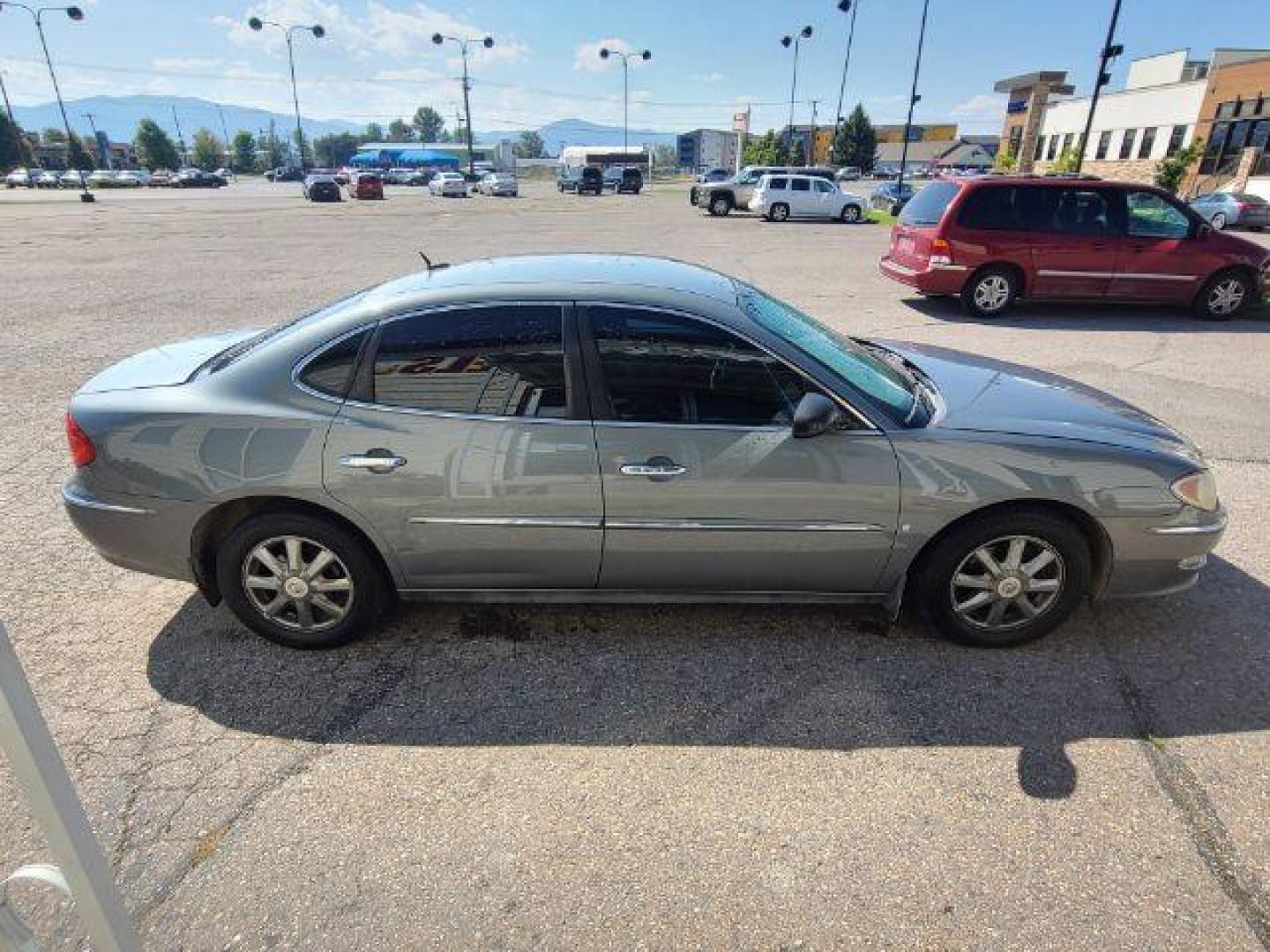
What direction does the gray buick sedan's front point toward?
to the viewer's right

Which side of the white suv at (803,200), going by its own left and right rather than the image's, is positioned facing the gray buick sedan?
right

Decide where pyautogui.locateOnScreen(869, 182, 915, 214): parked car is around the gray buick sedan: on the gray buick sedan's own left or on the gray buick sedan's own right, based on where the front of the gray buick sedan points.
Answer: on the gray buick sedan's own left

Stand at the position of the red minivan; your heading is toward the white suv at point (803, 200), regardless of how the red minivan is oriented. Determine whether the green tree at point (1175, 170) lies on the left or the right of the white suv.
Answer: right

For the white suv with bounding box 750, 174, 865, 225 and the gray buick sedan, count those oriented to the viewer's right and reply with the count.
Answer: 2

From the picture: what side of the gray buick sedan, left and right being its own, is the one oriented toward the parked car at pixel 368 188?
left

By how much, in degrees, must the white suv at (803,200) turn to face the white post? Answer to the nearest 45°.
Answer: approximately 90° to its right

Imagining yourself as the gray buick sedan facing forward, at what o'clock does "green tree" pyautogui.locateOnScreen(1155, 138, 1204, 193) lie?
The green tree is roughly at 10 o'clock from the gray buick sedan.

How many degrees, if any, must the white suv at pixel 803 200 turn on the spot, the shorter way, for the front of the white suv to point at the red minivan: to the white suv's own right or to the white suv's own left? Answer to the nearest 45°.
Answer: approximately 90° to the white suv's own right

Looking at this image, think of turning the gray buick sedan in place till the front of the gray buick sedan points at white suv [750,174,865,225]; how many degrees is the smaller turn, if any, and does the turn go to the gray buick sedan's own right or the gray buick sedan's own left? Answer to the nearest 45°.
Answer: approximately 90° to the gray buick sedan's own left

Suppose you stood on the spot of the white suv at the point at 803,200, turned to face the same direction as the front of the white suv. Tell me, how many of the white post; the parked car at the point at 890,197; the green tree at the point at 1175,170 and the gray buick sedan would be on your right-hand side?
2

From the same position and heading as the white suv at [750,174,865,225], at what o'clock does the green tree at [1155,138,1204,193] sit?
The green tree is roughly at 11 o'clock from the white suv.

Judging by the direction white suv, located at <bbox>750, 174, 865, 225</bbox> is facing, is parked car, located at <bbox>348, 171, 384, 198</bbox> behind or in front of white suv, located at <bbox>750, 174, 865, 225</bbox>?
behind

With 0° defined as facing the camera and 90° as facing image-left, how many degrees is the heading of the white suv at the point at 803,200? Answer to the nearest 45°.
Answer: approximately 270°

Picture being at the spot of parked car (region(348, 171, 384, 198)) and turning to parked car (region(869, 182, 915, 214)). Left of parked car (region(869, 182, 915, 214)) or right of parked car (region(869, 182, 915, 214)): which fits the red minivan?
right
